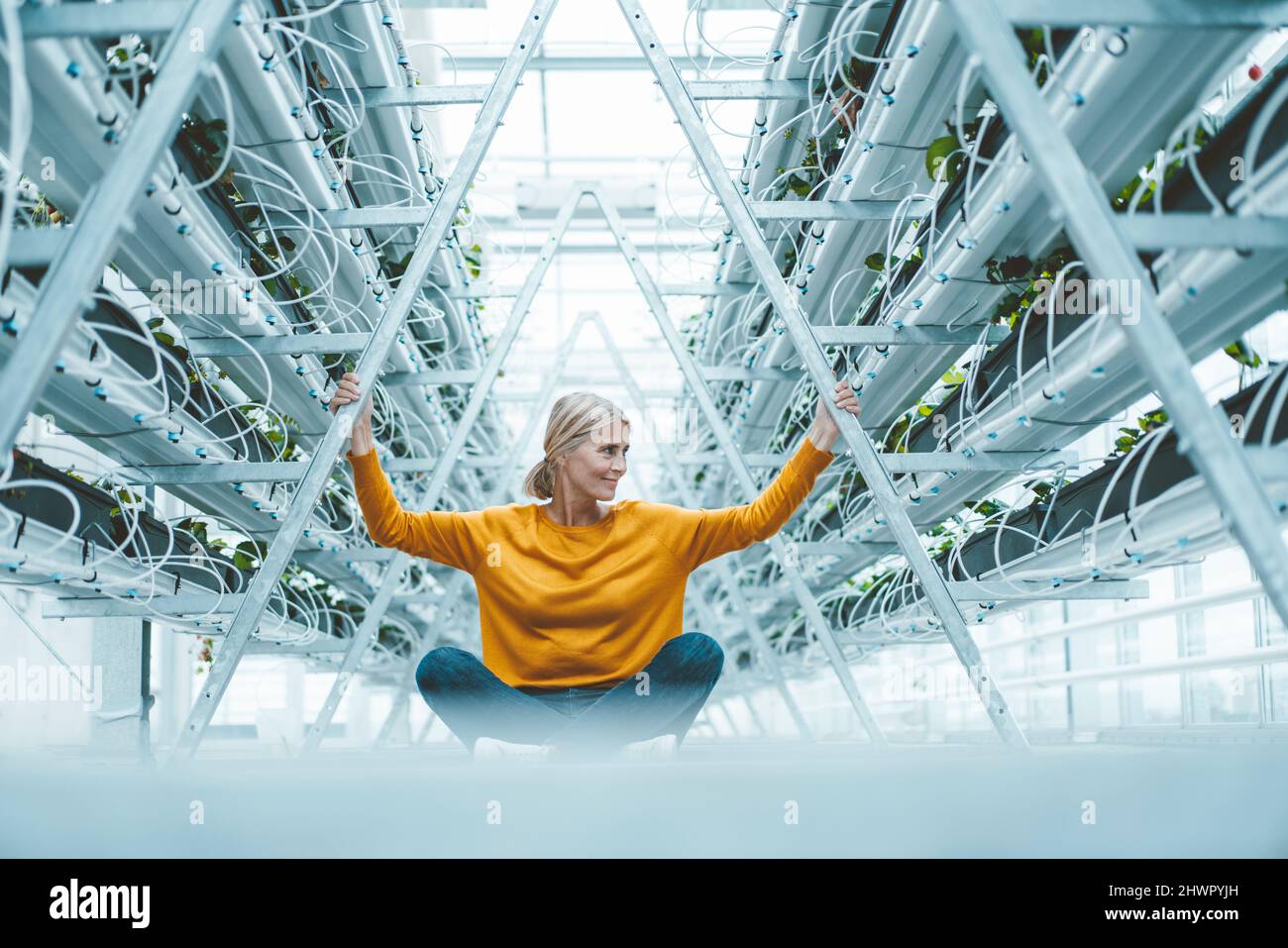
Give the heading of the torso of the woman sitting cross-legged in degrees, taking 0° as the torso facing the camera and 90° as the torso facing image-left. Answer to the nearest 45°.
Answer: approximately 0°
